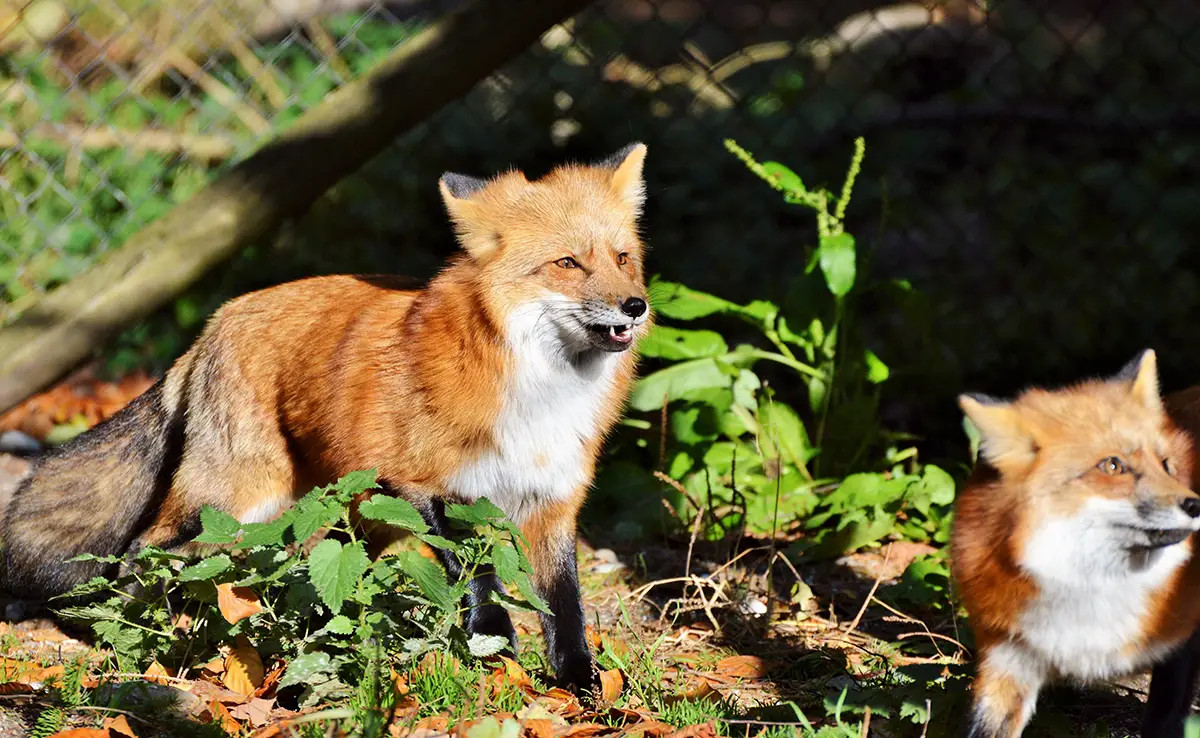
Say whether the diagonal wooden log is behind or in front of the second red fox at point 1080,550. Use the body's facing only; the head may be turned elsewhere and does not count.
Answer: behind

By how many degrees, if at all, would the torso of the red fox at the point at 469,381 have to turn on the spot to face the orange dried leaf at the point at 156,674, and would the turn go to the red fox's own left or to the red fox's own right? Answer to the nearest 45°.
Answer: approximately 135° to the red fox's own right

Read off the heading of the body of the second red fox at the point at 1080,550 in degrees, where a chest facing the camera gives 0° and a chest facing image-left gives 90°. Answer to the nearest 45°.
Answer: approximately 0°

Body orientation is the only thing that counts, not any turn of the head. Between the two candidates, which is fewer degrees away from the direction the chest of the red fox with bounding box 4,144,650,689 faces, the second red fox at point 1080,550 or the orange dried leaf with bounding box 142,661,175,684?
the second red fox

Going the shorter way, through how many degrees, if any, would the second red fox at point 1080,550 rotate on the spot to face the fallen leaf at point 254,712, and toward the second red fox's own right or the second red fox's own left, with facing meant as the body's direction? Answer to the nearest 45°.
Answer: approximately 90° to the second red fox's own right

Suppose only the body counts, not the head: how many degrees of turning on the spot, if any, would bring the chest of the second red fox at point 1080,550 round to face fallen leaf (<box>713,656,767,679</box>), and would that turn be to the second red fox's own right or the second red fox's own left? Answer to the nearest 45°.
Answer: approximately 135° to the second red fox's own right

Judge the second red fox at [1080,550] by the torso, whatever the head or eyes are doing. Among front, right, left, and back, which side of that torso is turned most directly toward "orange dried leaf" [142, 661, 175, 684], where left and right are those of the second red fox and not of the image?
right
